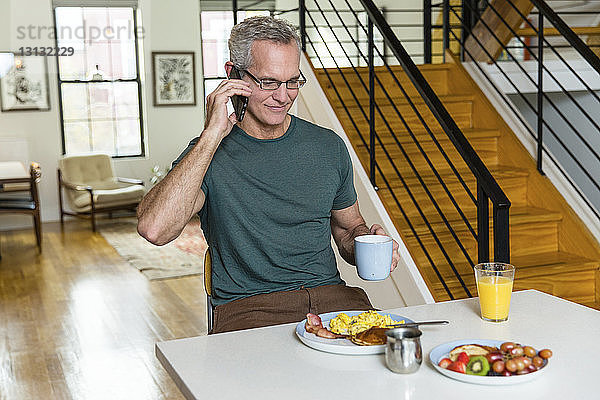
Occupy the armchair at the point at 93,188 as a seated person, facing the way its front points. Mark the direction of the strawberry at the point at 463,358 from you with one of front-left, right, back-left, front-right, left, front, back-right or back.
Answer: front-right

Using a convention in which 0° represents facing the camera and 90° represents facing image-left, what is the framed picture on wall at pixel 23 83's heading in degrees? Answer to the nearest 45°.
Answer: approximately 0°

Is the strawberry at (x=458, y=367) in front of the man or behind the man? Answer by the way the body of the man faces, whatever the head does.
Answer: in front

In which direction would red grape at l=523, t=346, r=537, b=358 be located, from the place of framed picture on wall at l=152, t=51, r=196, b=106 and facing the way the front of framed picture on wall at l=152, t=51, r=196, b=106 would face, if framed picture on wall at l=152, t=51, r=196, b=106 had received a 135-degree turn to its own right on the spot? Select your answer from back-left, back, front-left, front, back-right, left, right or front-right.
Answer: back-left

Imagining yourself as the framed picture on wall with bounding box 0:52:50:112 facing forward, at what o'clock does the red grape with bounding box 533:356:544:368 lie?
The red grape is roughly at 12 o'clock from the framed picture on wall.

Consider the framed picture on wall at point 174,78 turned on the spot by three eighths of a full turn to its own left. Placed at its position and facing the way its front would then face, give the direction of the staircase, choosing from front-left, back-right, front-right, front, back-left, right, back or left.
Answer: back-right

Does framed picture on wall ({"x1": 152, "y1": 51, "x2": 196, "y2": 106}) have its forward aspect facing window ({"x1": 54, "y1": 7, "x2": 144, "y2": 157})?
no

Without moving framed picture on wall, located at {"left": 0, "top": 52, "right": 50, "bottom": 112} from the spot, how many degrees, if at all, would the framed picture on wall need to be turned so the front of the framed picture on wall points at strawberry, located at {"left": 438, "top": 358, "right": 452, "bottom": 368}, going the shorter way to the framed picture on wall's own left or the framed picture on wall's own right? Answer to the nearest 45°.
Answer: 0° — it already faces it

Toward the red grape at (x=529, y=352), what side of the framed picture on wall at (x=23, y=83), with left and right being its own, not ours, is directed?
front

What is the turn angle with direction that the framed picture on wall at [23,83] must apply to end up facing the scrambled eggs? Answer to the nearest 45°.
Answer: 0° — it already faces it

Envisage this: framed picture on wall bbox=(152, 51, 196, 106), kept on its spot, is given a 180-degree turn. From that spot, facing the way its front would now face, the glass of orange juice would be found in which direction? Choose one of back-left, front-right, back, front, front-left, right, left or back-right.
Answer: back

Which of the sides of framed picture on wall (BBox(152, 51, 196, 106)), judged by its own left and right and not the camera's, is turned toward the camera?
front

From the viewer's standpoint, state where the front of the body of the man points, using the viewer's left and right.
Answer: facing the viewer and to the right of the viewer

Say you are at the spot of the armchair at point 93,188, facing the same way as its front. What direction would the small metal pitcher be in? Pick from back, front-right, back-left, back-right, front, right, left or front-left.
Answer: front-right

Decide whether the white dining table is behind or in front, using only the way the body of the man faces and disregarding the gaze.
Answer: in front

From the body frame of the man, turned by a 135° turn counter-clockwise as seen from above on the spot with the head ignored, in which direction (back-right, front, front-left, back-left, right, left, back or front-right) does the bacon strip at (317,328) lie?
back

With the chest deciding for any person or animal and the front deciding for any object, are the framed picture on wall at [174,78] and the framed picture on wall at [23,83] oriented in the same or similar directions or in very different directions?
same or similar directions

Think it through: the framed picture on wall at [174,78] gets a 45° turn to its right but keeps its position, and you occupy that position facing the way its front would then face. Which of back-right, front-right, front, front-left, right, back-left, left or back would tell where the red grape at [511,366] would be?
front-left
